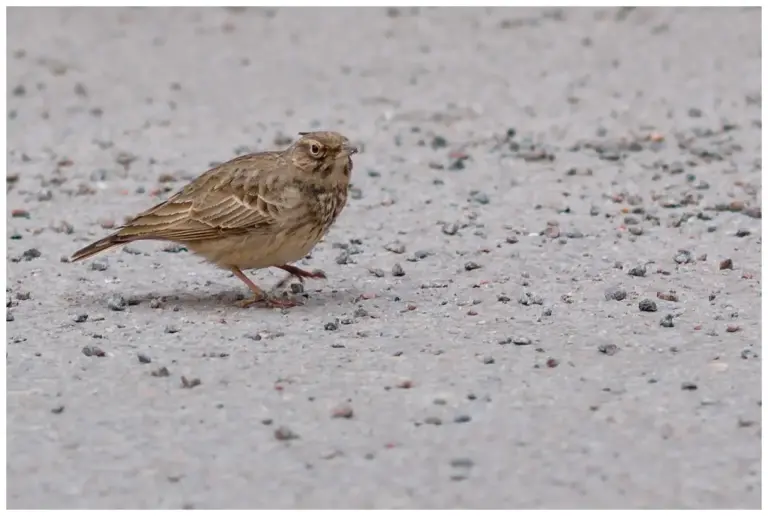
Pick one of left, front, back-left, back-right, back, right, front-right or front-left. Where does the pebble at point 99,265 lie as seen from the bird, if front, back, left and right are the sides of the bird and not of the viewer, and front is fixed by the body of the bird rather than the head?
back-left

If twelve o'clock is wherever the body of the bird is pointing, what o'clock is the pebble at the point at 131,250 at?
The pebble is roughly at 8 o'clock from the bird.

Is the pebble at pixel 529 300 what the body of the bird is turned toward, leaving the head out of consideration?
yes

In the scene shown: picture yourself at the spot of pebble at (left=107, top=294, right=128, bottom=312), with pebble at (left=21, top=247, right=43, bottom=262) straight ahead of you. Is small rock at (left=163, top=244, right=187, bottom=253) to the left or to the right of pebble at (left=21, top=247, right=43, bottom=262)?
right

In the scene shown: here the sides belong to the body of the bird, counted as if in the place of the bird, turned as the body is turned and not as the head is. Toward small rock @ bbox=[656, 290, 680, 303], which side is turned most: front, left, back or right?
front

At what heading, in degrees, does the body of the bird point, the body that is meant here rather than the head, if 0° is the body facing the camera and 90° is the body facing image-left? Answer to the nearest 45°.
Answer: approximately 270°

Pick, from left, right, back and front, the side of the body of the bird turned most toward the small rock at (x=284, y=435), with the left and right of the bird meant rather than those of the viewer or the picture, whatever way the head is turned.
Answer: right

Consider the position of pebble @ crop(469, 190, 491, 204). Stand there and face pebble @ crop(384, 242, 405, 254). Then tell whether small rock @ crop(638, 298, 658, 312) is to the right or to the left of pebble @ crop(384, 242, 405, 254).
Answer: left

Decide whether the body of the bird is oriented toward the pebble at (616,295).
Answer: yes

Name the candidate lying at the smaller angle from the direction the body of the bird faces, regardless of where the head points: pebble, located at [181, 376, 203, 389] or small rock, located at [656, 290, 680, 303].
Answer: the small rock

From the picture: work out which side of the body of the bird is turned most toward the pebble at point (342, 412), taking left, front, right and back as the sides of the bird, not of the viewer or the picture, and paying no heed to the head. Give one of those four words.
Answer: right

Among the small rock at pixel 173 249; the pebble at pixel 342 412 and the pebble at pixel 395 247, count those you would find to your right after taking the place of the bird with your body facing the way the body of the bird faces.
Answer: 1

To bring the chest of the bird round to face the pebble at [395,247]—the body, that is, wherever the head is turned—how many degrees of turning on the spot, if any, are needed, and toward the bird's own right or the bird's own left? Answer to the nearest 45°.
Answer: approximately 45° to the bird's own left

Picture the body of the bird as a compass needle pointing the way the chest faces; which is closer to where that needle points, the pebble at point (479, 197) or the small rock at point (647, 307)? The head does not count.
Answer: the small rock

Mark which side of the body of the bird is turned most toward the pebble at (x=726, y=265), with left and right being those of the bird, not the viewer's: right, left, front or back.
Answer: front
